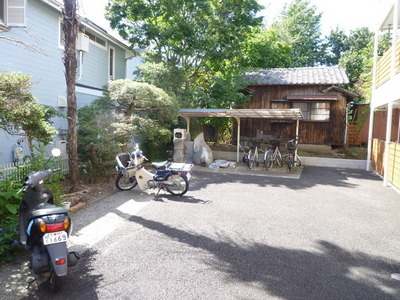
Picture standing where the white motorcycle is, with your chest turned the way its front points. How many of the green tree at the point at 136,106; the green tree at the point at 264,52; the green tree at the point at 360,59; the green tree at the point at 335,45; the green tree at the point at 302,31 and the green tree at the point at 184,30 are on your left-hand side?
0

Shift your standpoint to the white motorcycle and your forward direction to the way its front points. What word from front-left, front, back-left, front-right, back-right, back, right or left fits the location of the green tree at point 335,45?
back-right

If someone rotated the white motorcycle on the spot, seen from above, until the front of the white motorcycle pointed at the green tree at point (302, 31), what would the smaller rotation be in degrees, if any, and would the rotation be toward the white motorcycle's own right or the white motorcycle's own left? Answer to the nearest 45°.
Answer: approximately 135° to the white motorcycle's own right

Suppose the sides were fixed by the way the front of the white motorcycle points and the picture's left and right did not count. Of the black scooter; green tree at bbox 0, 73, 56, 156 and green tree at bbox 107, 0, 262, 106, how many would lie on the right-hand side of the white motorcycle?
1

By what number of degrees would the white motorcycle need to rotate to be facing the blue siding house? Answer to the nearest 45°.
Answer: approximately 45° to its right

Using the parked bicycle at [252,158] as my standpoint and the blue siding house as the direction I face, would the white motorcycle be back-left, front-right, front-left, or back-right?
front-left

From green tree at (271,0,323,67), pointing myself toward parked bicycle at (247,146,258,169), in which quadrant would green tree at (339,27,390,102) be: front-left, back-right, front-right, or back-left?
front-left

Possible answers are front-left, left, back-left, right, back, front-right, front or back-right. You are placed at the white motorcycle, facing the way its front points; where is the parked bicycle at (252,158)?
back-right

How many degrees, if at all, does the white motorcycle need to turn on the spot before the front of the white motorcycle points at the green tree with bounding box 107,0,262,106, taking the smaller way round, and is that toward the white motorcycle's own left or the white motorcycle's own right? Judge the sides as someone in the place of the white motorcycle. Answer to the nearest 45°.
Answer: approximately 90° to the white motorcycle's own right
